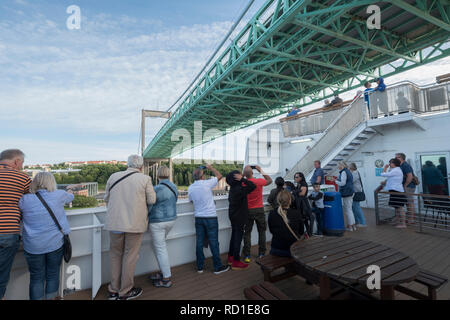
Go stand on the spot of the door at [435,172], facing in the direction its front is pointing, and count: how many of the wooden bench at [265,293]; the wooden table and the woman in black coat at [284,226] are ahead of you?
3

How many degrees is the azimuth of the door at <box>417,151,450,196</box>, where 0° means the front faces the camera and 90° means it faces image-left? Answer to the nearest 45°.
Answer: approximately 0°

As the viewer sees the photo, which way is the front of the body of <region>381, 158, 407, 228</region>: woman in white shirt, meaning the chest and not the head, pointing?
to the viewer's left

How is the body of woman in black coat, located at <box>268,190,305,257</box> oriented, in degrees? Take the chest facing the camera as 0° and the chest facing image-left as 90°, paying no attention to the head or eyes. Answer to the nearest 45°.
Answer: approximately 180°

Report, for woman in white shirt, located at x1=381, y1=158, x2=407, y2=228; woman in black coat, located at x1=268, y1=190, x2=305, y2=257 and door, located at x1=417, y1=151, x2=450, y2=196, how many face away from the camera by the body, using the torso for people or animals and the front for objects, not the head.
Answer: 1

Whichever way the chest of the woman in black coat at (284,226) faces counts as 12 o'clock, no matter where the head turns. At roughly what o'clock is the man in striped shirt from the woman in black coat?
The man in striped shirt is roughly at 8 o'clock from the woman in black coat.

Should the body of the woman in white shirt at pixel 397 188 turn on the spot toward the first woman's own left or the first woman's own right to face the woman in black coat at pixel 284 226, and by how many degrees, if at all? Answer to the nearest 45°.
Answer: approximately 90° to the first woman's own left

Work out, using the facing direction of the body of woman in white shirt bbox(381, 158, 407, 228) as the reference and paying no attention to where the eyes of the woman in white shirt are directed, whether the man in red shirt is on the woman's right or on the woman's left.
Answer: on the woman's left

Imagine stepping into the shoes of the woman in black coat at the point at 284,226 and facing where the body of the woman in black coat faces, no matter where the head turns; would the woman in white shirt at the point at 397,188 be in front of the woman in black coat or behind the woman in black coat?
in front

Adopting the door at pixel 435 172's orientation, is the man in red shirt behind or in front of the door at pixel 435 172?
in front

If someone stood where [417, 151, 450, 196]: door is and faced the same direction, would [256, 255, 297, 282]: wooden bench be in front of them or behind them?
in front

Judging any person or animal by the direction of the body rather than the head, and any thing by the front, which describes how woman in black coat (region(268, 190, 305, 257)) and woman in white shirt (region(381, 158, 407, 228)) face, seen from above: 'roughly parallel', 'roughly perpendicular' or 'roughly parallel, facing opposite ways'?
roughly perpendicular

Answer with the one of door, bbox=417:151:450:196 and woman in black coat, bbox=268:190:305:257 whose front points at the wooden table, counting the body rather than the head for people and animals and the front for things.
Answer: the door
